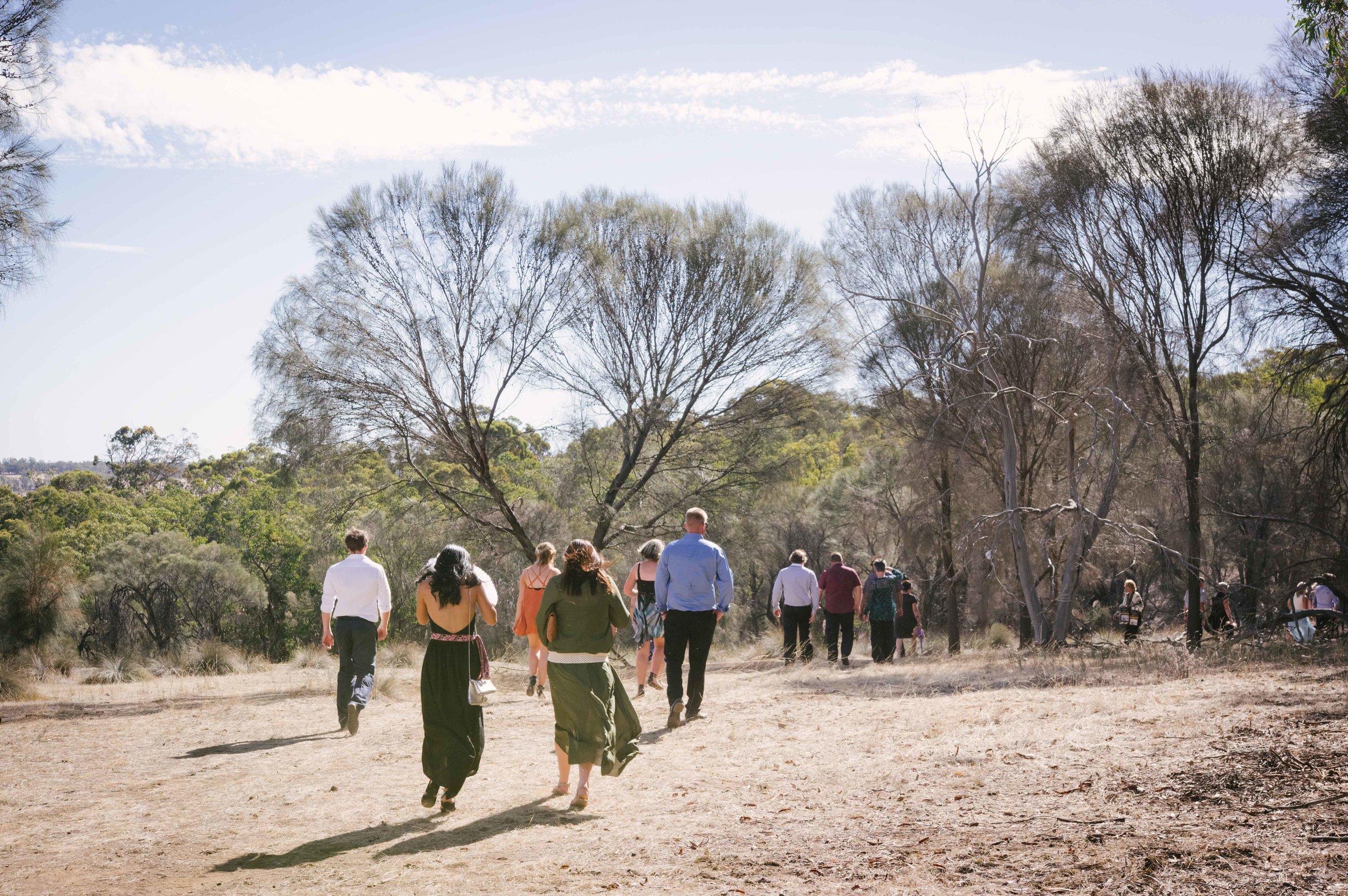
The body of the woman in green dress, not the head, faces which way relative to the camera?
away from the camera

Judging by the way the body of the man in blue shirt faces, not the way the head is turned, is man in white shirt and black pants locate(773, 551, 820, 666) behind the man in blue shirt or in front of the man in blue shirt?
in front

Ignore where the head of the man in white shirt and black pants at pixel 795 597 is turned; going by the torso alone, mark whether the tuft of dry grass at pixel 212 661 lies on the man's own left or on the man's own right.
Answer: on the man's own left

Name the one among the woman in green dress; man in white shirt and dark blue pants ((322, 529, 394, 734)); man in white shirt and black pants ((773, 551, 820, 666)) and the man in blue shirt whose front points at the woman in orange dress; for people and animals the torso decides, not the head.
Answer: the woman in green dress

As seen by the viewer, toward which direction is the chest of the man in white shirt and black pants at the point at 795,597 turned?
away from the camera

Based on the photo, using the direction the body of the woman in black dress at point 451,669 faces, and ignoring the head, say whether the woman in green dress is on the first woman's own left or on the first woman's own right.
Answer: on the first woman's own right

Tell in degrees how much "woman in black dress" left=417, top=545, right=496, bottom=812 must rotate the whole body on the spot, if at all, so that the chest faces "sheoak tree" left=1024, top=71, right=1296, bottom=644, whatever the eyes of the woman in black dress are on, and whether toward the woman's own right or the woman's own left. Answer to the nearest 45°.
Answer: approximately 45° to the woman's own right

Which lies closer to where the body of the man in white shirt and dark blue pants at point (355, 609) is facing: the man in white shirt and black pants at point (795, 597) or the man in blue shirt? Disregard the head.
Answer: the man in white shirt and black pants

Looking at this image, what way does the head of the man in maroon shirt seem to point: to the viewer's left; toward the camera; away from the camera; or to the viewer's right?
away from the camera

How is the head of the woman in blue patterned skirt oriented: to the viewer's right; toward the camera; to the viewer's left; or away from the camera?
away from the camera

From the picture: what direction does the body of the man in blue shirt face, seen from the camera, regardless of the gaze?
away from the camera

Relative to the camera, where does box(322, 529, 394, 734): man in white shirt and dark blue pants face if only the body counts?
away from the camera

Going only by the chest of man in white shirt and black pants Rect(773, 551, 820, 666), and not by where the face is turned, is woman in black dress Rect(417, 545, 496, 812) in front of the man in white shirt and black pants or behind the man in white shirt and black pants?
behind

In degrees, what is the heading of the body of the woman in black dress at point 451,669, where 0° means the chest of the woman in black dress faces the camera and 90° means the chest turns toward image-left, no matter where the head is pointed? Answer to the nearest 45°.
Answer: approximately 180°

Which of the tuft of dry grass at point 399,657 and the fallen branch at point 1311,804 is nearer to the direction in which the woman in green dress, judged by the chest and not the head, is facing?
the tuft of dry grass

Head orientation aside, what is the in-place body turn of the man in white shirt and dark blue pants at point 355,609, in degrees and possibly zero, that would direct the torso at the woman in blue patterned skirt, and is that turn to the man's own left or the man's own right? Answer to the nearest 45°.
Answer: approximately 45° to the man's own right
